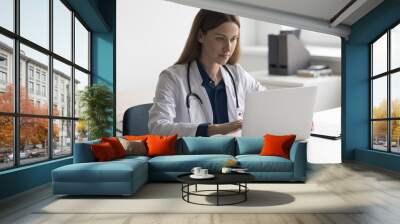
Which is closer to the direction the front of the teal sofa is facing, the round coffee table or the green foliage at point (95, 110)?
the round coffee table

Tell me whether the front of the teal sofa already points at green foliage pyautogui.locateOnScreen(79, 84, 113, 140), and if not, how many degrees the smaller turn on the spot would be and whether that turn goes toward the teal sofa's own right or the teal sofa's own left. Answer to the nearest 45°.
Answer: approximately 135° to the teal sofa's own right

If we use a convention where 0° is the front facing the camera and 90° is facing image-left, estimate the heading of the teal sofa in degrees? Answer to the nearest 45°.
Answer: approximately 0°
